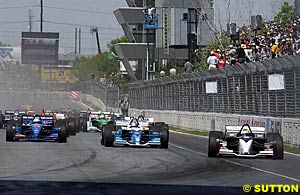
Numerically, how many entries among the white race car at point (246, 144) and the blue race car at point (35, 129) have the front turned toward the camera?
2

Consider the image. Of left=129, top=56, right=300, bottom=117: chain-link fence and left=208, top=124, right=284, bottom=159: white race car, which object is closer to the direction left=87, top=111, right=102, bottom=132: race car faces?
the white race car

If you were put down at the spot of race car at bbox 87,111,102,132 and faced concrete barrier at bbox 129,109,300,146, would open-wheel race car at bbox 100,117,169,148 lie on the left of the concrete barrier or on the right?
right

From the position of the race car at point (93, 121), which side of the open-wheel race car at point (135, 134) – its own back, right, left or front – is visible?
back

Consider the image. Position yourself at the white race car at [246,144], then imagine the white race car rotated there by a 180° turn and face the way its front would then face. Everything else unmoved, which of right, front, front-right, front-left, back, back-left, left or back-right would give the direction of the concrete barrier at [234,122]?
front

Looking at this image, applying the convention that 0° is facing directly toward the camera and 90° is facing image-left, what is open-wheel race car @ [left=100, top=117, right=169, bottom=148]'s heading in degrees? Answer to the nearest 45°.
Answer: approximately 0°

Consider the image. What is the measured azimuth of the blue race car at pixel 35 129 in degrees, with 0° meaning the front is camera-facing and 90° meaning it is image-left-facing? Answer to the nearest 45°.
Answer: approximately 0°
